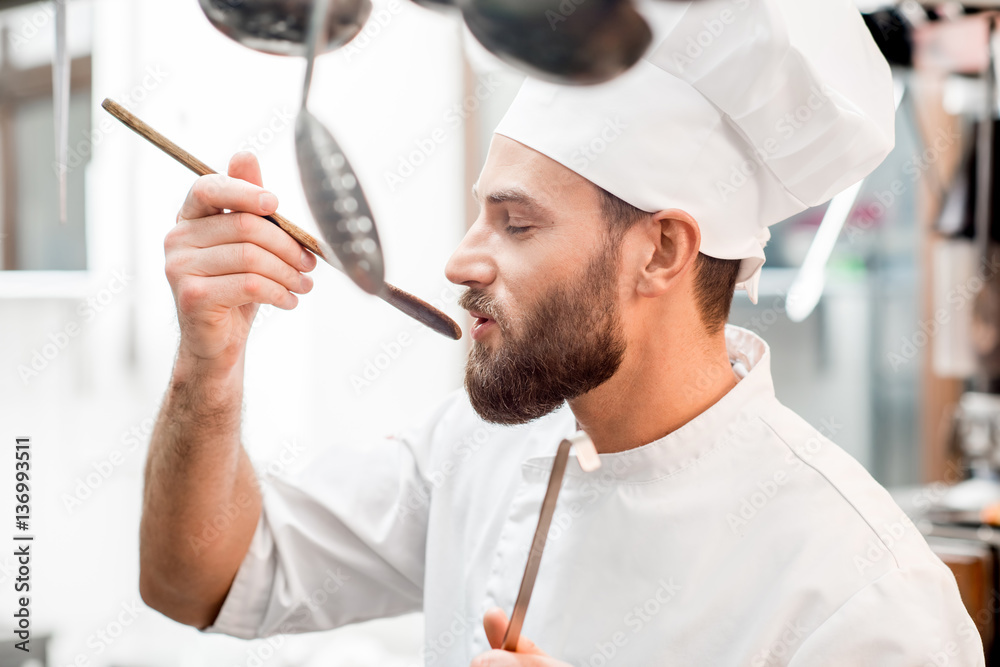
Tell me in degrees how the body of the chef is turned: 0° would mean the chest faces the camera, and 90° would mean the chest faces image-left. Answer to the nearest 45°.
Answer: approximately 45°

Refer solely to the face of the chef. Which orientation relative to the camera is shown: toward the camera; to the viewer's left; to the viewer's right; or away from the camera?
to the viewer's left
